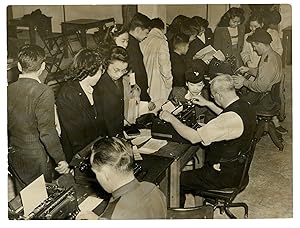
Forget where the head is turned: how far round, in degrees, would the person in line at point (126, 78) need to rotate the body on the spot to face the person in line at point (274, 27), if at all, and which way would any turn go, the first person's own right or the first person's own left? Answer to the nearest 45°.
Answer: approximately 45° to the first person's own left

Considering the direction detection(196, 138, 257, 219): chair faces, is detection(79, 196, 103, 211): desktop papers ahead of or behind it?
ahead

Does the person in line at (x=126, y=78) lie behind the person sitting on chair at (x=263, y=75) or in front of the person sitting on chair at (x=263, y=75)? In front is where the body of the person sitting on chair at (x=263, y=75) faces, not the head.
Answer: in front

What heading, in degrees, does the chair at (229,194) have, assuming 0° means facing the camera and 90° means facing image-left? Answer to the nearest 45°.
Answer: approximately 90°

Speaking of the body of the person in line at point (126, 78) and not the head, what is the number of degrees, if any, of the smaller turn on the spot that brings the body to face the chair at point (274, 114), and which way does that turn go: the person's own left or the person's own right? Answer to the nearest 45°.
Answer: approximately 45° to the person's own left

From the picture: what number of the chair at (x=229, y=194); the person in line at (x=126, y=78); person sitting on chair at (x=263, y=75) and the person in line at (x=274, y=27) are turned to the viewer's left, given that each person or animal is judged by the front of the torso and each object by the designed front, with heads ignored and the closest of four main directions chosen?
2

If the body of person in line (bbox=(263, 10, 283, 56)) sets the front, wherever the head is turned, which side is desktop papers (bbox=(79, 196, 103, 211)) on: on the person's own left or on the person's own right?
on the person's own left

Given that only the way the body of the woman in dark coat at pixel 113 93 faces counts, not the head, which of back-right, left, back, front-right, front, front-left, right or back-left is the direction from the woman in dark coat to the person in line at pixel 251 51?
front-left
